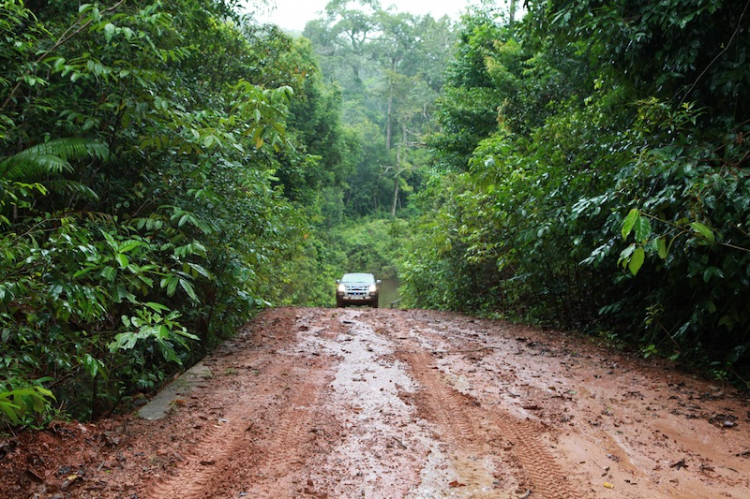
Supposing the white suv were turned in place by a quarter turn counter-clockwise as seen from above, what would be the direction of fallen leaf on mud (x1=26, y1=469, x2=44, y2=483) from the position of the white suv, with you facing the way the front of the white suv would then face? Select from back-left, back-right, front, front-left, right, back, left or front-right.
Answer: right

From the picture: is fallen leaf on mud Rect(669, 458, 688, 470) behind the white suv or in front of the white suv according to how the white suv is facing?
in front

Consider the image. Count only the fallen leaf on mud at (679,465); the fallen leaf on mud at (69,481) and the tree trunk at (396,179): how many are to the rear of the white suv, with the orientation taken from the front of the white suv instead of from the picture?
1

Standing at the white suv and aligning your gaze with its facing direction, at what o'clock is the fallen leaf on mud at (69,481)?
The fallen leaf on mud is roughly at 12 o'clock from the white suv.

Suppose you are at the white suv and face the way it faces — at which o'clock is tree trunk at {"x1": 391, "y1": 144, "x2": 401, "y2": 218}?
The tree trunk is roughly at 6 o'clock from the white suv.

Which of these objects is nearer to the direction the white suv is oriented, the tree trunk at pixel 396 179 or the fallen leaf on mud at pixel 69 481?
the fallen leaf on mud

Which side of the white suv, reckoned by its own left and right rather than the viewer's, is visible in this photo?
front
